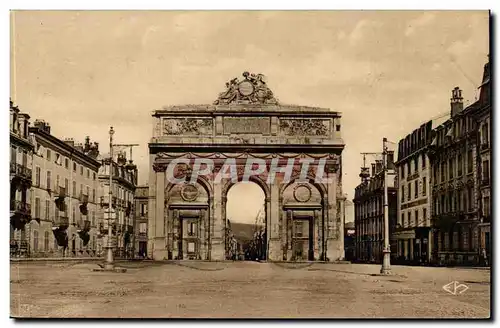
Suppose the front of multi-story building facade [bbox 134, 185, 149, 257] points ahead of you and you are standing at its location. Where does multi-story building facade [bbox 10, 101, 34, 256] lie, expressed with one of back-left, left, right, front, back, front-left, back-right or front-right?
front-right

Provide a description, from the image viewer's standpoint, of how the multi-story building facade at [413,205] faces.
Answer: facing the viewer and to the left of the viewer

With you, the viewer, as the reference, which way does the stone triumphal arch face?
facing the viewer

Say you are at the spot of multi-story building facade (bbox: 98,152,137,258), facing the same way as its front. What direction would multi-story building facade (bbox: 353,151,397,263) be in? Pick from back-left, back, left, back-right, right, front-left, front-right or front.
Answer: front-left

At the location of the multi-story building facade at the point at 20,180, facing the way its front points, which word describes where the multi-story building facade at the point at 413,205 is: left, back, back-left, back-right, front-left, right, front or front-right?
front-left

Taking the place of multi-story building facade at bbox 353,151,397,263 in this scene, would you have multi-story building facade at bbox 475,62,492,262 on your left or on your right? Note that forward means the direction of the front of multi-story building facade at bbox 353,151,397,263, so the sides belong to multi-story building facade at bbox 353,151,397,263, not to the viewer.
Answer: on your left

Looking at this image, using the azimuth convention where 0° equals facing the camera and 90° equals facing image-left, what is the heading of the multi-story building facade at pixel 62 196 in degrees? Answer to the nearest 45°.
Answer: approximately 315°

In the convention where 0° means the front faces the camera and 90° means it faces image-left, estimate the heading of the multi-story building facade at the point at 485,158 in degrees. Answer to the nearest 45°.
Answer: approximately 45°

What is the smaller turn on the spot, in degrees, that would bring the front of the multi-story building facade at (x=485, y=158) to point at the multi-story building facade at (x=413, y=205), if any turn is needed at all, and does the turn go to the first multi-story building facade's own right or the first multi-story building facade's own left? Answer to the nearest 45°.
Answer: approximately 90° to the first multi-story building facade's own right

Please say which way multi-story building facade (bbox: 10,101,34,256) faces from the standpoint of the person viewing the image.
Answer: facing the viewer and to the right of the viewer

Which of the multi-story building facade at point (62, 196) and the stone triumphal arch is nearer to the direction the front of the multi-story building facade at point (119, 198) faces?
the stone triumphal arch

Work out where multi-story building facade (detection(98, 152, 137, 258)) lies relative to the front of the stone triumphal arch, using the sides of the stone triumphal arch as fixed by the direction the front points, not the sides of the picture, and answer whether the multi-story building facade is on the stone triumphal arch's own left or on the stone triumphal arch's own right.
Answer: on the stone triumphal arch's own right
